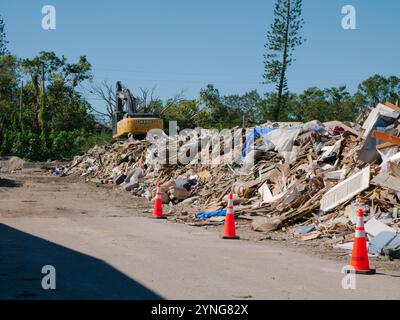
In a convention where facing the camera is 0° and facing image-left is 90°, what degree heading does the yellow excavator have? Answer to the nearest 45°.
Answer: approximately 135°

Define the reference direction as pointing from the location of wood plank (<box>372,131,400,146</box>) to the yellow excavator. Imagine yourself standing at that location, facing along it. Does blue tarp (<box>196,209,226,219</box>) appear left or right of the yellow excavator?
left

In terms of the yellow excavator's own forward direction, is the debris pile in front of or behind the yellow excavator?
behind

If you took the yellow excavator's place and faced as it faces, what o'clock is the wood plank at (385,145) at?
The wood plank is roughly at 7 o'clock from the yellow excavator.

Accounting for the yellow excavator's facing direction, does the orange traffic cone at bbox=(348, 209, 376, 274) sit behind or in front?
behind

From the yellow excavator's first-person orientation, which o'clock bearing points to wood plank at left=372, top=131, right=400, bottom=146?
The wood plank is roughly at 7 o'clock from the yellow excavator.

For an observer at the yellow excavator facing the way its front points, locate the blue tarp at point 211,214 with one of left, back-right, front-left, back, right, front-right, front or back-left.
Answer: back-left
